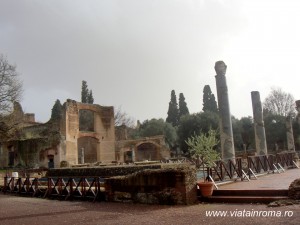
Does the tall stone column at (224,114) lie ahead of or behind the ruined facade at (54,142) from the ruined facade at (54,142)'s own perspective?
ahead

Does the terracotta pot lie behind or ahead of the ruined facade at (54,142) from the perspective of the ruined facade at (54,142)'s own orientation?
ahead

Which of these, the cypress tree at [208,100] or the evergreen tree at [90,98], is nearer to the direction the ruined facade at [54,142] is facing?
the cypress tree

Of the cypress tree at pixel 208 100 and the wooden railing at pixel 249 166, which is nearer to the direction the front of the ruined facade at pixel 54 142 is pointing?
the wooden railing

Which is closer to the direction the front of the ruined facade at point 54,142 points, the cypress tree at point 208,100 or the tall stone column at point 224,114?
the tall stone column

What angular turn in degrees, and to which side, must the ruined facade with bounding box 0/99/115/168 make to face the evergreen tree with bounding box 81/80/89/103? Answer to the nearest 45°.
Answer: approximately 135° to its left

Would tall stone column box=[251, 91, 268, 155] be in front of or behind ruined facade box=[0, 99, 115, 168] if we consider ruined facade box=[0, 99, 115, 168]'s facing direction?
in front

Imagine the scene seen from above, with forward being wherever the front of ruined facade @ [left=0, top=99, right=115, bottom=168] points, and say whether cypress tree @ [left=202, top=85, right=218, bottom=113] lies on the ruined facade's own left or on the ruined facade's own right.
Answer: on the ruined facade's own left

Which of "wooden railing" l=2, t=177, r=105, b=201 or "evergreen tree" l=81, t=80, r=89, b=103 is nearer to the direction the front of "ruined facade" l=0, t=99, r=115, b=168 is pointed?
the wooden railing

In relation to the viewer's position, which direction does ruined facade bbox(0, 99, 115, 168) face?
facing the viewer and to the right of the viewer

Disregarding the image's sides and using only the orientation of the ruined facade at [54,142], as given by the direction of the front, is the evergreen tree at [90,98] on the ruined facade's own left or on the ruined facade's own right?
on the ruined facade's own left

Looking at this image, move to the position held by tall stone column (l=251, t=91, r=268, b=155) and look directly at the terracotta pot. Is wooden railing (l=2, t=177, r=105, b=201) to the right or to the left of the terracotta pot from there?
right

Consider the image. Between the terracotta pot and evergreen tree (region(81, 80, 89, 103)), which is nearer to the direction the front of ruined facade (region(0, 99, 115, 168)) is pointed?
the terracotta pot
